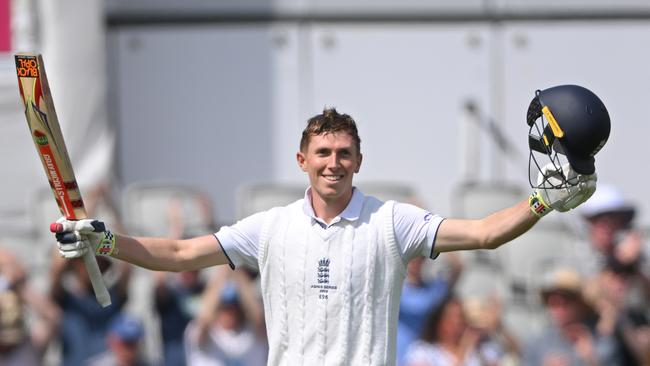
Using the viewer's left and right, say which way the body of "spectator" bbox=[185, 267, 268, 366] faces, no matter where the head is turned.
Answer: facing the viewer

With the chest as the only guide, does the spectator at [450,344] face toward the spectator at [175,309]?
no

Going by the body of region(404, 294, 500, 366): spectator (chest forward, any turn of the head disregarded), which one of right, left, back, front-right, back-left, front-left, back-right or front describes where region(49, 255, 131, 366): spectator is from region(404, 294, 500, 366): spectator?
back-right

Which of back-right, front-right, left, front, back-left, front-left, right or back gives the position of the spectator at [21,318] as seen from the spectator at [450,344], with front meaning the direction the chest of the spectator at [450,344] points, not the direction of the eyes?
back-right

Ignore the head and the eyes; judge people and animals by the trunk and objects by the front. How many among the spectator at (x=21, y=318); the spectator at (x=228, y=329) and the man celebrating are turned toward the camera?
3

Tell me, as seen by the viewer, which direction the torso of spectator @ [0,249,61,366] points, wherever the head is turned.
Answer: toward the camera

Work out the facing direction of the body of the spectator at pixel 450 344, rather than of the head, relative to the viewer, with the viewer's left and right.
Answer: facing the viewer and to the right of the viewer

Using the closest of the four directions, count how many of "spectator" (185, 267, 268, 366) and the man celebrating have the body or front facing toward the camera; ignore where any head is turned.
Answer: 2

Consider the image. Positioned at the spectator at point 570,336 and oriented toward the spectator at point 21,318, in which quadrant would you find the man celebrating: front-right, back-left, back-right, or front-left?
front-left

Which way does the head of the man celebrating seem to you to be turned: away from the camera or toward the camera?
toward the camera

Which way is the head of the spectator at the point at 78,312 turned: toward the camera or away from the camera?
toward the camera

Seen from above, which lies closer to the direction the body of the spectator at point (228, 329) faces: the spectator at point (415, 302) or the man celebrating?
the man celebrating
